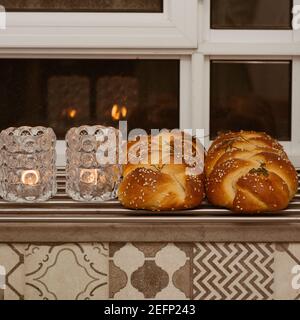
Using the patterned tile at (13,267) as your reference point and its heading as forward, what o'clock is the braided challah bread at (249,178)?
The braided challah bread is roughly at 9 o'clock from the patterned tile.

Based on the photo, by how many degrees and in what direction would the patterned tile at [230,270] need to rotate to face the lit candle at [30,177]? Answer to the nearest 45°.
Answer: approximately 90° to its right

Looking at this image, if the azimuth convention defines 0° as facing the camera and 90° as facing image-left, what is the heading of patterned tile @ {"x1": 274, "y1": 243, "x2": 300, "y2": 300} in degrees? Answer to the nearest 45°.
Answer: approximately 0°
